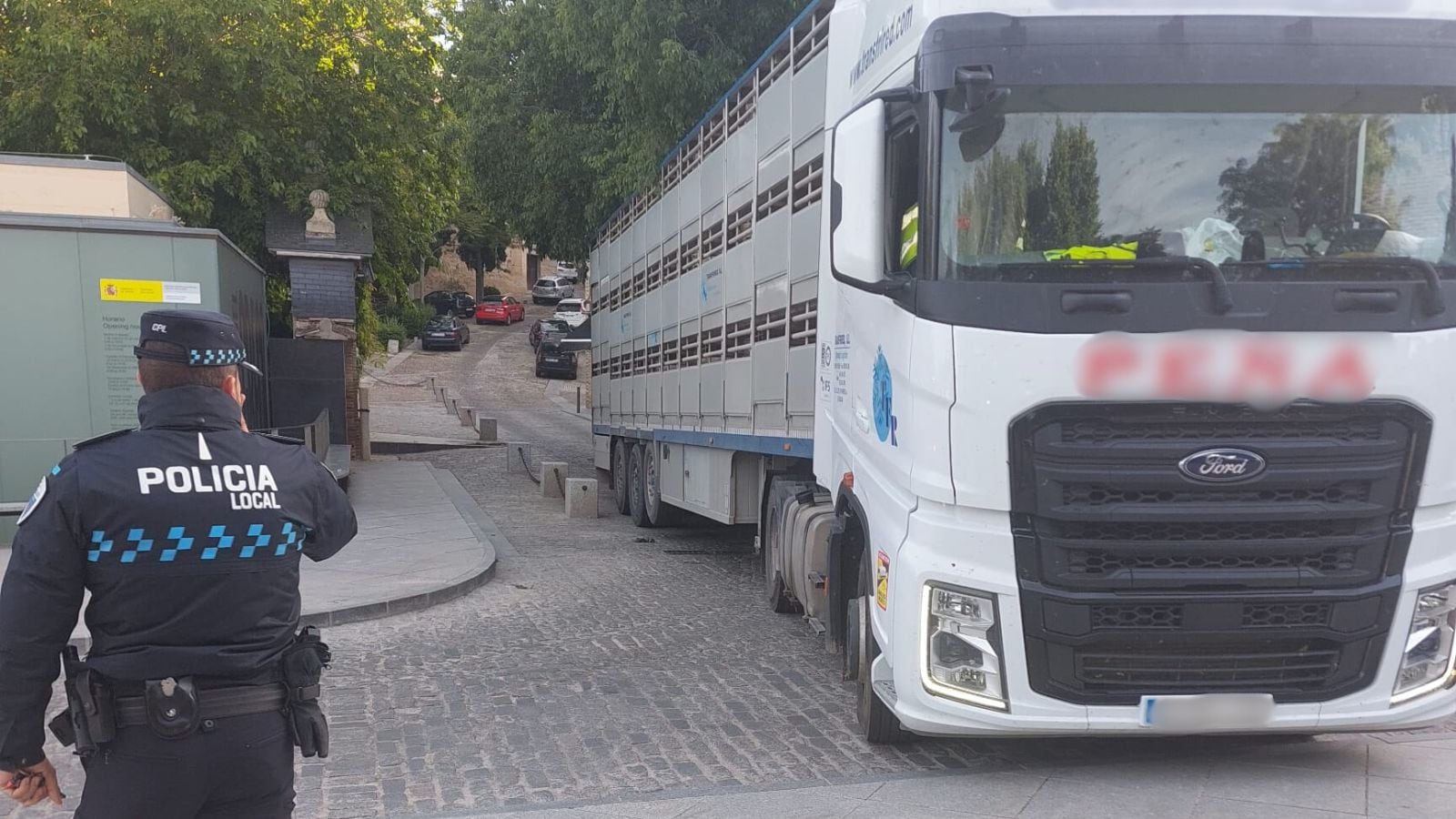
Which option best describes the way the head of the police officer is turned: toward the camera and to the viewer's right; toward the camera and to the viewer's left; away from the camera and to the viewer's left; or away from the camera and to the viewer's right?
away from the camera and to the viewer's right

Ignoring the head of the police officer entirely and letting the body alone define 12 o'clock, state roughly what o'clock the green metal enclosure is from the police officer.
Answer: The green metal enclosure is roughly at 12 o'clock from the police officer.

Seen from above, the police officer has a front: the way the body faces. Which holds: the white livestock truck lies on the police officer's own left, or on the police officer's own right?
on the police officer's own right

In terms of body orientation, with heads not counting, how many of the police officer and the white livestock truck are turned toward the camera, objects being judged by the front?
1

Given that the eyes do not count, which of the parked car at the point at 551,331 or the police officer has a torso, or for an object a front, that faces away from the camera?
the police officer

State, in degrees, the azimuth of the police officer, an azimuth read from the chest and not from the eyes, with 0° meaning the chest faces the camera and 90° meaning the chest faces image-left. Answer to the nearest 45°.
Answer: approximately 180°

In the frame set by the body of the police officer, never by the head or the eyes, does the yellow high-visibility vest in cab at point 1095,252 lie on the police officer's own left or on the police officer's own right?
on the police officer's own right
